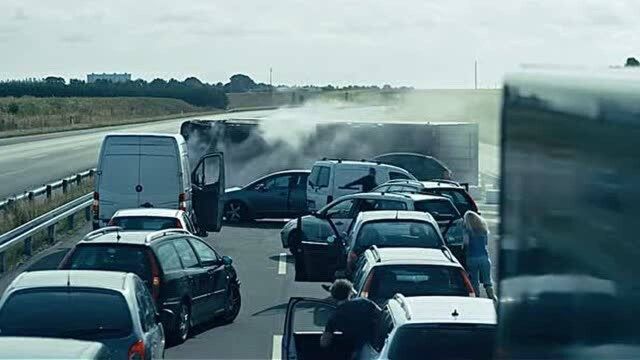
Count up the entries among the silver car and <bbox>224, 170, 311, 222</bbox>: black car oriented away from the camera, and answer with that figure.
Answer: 1

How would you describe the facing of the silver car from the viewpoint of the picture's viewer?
facing away from the viewer

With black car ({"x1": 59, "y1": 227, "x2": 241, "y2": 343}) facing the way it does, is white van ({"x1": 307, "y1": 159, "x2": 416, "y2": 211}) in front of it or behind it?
in front

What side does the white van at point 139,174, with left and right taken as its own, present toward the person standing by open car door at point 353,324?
back

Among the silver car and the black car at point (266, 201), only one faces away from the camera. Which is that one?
the silver car

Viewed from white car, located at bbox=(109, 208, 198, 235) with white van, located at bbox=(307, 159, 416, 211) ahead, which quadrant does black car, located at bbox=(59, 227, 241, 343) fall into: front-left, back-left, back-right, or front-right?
back-right

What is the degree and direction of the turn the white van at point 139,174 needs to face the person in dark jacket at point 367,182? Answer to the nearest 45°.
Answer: approximately 45° to its right

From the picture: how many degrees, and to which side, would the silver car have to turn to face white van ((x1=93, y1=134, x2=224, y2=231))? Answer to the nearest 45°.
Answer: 0° — it already faces it

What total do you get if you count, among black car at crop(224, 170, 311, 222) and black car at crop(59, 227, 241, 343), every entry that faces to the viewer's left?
1

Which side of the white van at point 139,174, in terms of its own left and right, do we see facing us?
back

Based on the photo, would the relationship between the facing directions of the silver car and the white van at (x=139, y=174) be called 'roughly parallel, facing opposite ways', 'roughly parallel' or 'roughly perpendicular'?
roughly parallel

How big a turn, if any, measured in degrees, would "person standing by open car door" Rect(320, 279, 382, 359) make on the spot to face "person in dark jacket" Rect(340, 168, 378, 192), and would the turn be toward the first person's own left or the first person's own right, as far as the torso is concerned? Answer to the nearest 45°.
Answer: approximately 45° to the first person's own right

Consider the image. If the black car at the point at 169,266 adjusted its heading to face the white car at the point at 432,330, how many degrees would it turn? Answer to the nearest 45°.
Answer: approximately 135° to its right

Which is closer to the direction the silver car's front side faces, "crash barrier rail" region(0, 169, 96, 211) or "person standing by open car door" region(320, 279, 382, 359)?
the crash barrier rail

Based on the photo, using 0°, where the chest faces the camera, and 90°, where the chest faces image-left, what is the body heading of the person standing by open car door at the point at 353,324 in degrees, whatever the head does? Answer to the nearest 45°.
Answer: approximately 135°

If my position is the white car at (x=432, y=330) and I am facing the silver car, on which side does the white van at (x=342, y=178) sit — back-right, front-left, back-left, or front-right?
front-right

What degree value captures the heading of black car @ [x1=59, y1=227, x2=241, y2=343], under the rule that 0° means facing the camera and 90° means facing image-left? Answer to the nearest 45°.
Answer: approximately 225°
